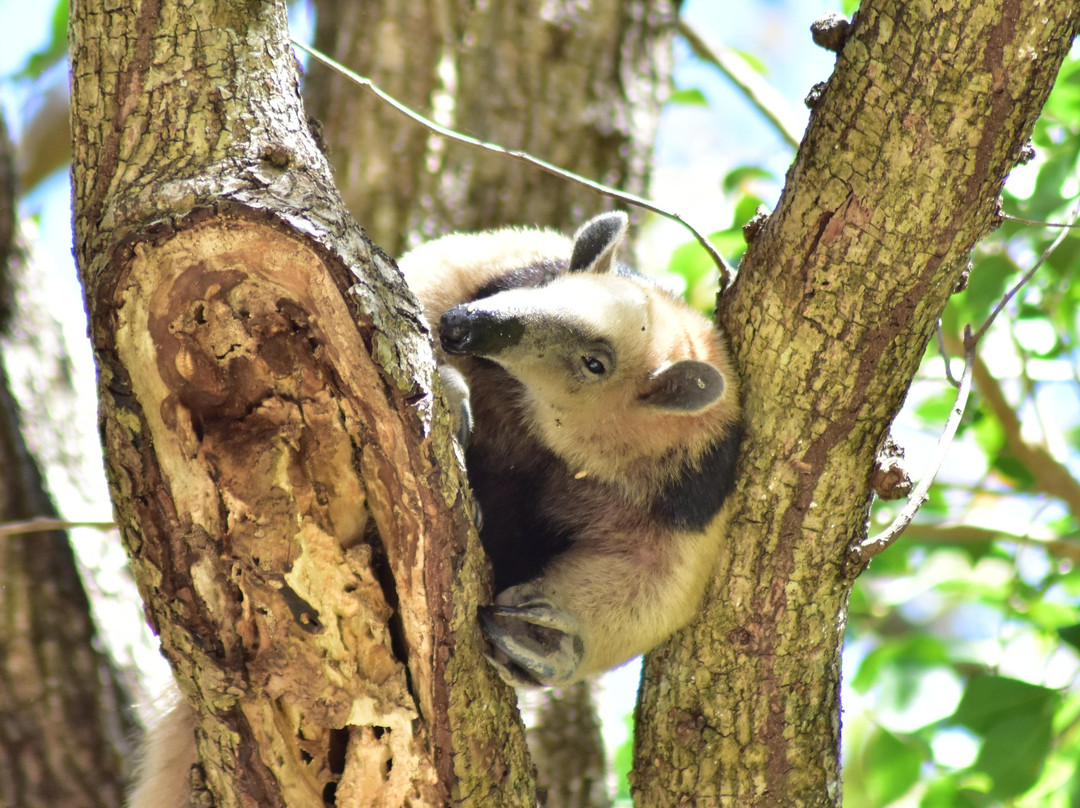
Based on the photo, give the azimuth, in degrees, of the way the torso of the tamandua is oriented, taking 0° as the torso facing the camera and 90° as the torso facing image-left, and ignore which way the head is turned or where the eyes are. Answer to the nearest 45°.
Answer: approximately 45°

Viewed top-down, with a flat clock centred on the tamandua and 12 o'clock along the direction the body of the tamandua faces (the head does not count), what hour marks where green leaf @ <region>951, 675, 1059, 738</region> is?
The green leaf is roughly at 7 o'clock from the tamandua.

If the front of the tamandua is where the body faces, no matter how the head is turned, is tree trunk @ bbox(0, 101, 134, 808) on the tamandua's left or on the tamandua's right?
on the tamandua's right

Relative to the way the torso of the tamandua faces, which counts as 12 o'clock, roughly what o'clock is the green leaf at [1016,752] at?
The green leaf is roughly at 7 o'clock from the tamandua.

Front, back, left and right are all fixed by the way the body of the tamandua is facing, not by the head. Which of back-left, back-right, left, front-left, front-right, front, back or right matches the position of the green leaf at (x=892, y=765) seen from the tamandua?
back

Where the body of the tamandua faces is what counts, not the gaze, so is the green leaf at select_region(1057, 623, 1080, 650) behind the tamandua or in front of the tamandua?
behind
